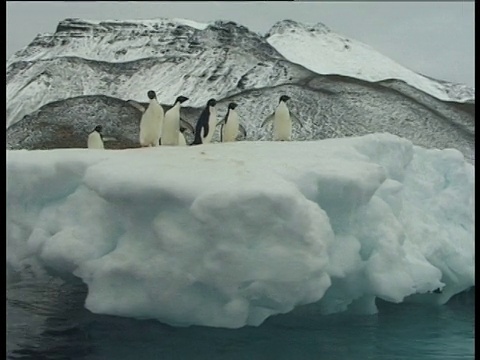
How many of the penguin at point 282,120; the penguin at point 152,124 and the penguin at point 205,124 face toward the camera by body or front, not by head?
2

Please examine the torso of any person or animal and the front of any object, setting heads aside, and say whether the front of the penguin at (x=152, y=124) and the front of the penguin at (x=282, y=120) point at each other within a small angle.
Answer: no

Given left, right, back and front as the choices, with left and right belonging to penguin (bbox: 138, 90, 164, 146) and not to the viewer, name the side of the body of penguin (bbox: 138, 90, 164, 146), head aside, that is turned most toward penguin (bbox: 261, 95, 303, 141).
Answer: left

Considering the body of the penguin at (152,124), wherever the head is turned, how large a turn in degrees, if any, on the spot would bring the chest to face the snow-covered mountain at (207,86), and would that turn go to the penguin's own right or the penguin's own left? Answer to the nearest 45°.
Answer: approximately 180°

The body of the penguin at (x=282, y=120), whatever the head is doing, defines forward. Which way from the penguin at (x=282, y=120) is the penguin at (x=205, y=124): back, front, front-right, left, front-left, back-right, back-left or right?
front-right

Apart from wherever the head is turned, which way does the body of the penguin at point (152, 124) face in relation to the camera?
toward the camera

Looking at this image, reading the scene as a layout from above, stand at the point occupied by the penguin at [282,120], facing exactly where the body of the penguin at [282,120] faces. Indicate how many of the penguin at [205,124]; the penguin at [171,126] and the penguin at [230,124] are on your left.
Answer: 0

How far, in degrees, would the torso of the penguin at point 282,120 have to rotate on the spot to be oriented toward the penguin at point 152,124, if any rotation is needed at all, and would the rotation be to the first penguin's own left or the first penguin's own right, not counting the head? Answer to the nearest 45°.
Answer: approximately 45° to the first penguin's own right
